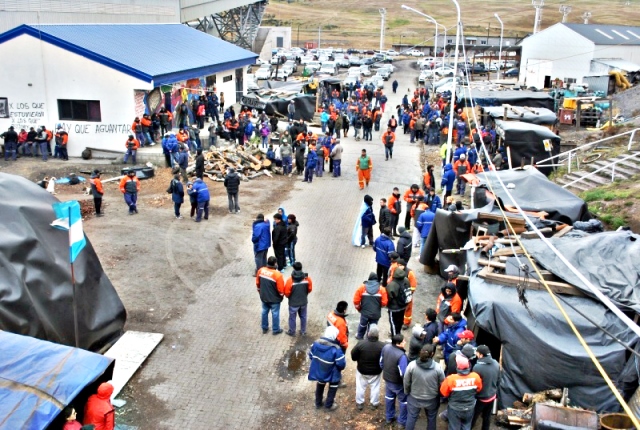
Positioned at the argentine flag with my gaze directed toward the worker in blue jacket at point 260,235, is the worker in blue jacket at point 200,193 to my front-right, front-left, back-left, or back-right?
front-left

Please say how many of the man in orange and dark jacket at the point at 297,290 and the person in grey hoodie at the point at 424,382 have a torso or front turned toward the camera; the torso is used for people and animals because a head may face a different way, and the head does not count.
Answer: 0

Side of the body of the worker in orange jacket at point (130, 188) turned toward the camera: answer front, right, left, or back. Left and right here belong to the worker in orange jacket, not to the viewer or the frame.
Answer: front

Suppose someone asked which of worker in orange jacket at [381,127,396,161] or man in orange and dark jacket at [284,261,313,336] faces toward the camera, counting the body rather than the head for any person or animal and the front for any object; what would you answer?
the worker in orange jacket

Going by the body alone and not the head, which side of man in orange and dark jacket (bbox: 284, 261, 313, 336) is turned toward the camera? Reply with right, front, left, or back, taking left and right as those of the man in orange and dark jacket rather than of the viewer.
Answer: back

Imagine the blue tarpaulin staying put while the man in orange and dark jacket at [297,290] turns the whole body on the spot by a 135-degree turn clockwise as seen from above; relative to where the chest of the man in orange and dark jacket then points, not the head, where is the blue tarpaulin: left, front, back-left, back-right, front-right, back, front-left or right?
right

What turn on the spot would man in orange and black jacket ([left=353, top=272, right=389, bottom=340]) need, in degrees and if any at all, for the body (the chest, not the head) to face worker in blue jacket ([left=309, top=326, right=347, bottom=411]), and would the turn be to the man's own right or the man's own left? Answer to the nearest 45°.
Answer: approximately 180°

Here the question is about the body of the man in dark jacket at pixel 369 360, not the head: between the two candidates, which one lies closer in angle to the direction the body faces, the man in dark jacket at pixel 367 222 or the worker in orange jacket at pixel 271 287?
the man in dark jacket

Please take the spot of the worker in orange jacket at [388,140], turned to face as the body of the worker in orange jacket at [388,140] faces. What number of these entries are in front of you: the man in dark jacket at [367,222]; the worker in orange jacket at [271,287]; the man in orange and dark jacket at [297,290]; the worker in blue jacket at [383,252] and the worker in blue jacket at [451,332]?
5

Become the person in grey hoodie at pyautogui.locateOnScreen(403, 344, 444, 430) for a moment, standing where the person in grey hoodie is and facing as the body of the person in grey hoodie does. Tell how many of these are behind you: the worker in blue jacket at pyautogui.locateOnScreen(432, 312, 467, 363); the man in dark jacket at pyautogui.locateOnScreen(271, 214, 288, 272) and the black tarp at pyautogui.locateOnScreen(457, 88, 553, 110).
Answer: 0

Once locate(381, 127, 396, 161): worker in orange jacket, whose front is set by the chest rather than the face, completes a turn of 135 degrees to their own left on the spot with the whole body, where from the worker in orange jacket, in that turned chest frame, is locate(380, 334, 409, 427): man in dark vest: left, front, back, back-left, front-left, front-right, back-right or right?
back-right

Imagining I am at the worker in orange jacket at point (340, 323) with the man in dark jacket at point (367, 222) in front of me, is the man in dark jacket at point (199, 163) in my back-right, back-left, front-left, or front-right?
front-left

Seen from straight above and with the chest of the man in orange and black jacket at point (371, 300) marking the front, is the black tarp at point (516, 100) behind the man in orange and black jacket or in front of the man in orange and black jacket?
in front

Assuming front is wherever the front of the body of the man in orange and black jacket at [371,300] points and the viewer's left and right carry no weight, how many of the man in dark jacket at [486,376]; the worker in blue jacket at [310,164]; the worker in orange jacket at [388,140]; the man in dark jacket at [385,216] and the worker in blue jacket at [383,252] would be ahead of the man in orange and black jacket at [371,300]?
4

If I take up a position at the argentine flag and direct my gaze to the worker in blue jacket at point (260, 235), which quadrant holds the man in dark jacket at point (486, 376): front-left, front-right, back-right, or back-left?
front-right

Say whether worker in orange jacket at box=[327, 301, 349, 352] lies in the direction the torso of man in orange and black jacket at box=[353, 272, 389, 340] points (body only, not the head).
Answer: no

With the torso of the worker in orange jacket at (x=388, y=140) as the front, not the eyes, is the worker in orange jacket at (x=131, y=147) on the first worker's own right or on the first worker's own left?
on the first worker's own right

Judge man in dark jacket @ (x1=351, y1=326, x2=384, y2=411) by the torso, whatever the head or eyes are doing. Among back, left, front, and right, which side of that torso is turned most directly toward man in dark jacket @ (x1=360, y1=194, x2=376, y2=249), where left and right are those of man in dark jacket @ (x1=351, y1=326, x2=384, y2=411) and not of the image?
front

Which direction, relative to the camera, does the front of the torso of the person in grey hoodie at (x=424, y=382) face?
away from the camera

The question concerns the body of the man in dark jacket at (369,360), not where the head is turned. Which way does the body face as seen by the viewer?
away from the camera

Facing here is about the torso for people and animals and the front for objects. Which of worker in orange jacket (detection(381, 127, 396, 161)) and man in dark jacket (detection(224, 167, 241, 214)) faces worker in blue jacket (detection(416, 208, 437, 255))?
the worker in orange jacket
